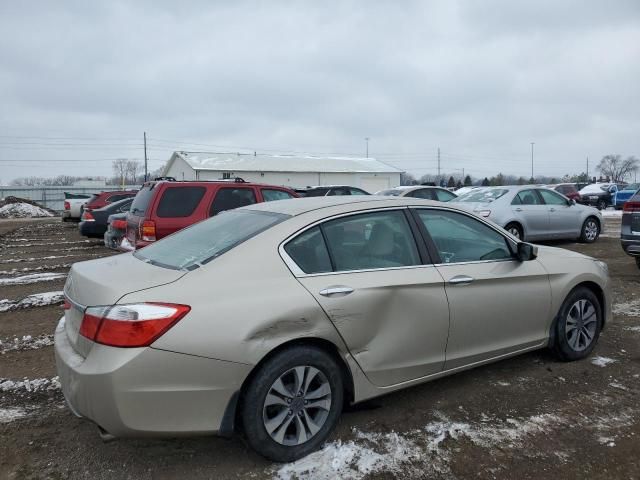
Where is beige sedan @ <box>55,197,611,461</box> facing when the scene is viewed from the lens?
facing away from the viewer and to the right of the viewer

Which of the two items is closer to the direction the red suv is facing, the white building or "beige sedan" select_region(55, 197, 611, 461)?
the white building

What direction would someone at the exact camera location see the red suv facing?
facing away from the viewer and to the right of the viewer

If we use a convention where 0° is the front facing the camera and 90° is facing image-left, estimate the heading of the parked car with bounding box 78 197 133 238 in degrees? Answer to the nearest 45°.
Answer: approximately 225°

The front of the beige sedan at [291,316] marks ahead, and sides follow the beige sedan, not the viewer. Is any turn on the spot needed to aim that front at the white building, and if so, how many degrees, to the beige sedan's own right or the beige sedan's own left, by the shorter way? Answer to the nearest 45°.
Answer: approximately 45° to the beige sedan's own left

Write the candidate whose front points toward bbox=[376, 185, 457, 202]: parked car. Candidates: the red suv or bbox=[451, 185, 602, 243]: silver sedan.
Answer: the red suv

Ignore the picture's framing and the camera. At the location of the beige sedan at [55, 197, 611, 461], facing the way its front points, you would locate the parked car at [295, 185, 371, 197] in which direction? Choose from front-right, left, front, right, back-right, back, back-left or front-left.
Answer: front-left

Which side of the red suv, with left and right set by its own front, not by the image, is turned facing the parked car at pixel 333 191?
front

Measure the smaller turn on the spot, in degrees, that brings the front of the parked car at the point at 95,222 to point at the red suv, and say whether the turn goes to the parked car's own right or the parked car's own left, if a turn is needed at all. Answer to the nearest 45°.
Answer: approximately 135° to the parked car's own right

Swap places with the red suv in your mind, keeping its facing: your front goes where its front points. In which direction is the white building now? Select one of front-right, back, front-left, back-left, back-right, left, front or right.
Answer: front-left

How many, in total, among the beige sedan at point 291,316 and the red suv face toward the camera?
0
